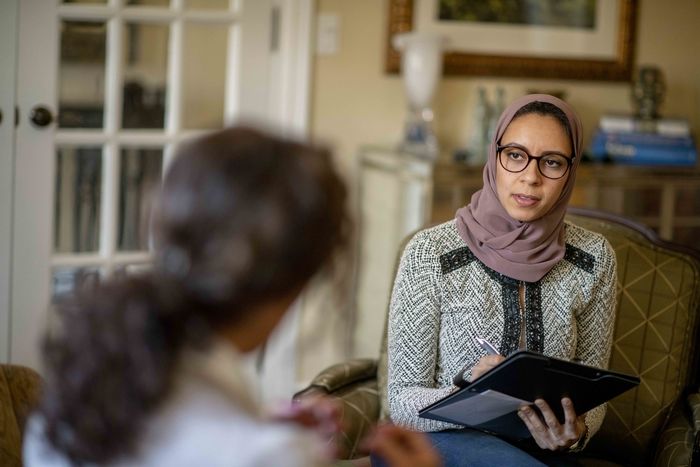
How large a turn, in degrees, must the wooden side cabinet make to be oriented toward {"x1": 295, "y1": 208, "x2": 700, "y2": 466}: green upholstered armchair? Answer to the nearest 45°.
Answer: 0° — it already faces it

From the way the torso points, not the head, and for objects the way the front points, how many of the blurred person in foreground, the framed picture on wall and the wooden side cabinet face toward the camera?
2

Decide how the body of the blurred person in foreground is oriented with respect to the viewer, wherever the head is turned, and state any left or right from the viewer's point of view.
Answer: facing away from the viewer and to the right of the viewer

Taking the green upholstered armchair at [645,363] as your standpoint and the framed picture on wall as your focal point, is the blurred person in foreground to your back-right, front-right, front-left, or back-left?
back-left

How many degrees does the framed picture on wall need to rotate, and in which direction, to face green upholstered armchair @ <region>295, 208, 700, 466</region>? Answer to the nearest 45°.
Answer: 0° — it already faces it

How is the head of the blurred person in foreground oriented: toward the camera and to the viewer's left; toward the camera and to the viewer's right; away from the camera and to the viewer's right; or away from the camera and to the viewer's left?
away from the camera and to the viewer's right

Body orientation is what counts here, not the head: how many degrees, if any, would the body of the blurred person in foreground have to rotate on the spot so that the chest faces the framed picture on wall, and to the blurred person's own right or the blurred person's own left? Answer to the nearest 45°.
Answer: approximately 45° to the blurred person's own left

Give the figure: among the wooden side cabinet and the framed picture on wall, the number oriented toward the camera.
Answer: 2

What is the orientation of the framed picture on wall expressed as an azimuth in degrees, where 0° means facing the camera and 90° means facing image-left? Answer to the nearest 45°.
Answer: approximately 0°
